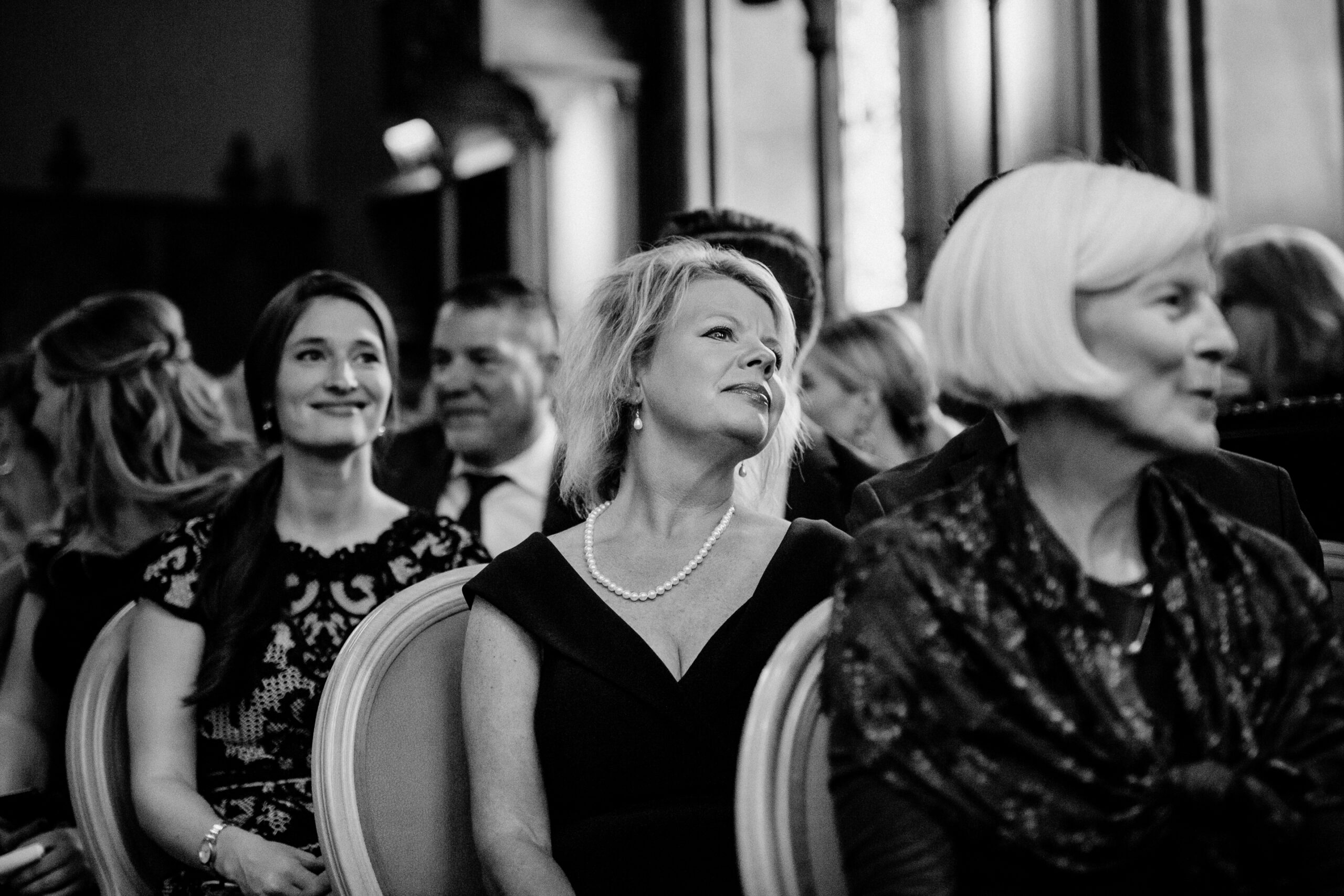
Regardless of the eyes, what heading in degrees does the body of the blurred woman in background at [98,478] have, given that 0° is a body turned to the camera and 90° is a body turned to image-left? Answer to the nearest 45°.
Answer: approximately 90°

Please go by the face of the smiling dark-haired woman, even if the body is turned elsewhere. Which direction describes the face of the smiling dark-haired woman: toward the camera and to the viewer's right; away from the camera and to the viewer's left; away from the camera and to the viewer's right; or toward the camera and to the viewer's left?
toward the camera and to the viewer's right

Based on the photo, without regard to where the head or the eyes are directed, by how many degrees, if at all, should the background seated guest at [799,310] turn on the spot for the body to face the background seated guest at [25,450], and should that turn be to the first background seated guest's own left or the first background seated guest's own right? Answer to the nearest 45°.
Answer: approximately 90° to the first background seated guest's own right

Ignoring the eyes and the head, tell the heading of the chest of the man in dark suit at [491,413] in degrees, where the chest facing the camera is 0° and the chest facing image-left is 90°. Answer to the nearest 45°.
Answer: approximately 45°

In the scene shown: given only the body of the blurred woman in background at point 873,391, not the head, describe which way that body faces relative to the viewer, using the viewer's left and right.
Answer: facing to the left of the viewer

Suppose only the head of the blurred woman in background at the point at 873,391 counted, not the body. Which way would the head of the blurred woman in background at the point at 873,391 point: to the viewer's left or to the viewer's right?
to the viewer's left

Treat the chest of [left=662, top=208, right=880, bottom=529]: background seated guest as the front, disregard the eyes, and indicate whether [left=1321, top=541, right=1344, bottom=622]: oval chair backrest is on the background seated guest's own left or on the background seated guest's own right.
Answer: on the background seated guest's own left

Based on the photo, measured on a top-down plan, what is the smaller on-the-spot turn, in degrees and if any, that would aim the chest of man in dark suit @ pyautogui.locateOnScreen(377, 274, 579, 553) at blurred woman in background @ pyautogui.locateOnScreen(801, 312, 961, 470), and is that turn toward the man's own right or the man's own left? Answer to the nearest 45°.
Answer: approximately 90° to the man's own left

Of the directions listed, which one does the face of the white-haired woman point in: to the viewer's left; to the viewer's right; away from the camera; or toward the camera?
to the viewer's right

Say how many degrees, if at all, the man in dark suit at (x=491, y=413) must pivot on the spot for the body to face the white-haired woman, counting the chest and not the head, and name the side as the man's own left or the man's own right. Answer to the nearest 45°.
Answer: approximately 45° to the man's own left

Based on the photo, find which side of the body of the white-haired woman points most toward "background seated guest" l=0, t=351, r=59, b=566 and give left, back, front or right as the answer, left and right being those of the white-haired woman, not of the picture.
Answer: back
